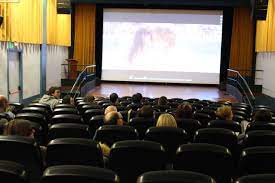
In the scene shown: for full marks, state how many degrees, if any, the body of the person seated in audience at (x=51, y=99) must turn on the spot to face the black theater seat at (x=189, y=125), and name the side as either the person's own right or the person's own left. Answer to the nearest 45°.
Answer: approximately 45° to the person's own right

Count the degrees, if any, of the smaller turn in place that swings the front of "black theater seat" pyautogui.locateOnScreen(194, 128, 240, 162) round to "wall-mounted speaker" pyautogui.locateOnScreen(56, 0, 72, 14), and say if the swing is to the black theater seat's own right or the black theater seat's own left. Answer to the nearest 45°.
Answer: approximately 45° to the black theater seat's own left

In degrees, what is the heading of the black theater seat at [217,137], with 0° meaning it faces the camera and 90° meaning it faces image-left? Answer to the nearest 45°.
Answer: approximately 180°

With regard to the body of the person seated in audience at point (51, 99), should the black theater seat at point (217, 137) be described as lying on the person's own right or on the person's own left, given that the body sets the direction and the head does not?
on the person's own right

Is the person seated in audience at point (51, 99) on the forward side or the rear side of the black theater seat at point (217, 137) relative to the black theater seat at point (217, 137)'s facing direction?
on the forward side

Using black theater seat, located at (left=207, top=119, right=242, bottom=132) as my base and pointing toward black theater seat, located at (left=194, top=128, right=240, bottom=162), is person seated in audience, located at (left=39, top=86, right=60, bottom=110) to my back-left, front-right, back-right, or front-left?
back-right

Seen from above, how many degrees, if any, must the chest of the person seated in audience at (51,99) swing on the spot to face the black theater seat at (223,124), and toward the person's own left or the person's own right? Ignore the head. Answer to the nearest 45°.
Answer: approximately 45° to the person's own right
